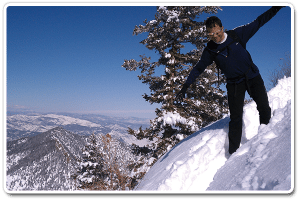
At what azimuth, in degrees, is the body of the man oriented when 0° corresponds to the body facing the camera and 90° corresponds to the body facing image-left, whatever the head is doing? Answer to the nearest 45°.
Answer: approximately 0°
